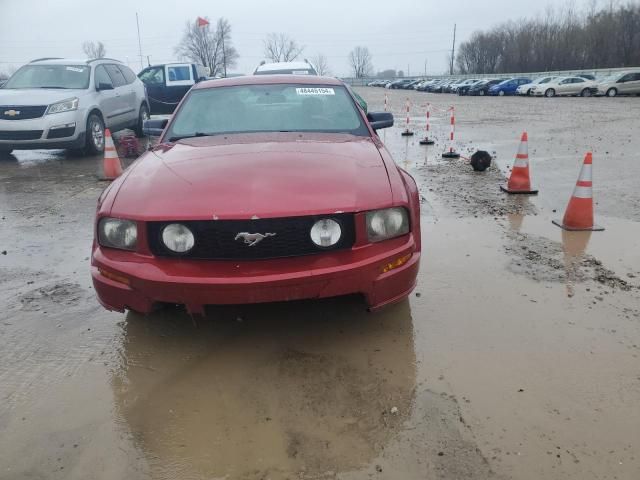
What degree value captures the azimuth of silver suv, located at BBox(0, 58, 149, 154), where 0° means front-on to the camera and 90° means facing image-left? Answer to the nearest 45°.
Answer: approximately 45°

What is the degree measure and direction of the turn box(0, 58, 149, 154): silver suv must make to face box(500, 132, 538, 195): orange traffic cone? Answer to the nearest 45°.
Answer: approximately 90° to its left

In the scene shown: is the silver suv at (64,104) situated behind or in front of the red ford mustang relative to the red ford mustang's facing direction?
behind

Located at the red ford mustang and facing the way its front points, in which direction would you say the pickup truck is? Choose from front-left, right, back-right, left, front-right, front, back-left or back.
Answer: back

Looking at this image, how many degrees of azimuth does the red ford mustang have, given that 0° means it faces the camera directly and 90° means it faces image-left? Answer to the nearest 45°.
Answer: approximately 0°

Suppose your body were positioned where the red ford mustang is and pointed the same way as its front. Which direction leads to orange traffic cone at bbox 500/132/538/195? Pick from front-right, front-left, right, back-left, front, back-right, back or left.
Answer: back-left

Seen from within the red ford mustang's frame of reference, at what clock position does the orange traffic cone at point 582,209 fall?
The orange traffic cone is roughly at 8 o'clock from the red ford mustang.

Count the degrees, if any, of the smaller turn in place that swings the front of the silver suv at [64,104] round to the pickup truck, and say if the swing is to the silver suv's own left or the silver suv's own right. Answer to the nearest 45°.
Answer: approximately 180°

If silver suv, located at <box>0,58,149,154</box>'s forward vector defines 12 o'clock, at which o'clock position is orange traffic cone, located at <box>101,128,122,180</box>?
The orange traffic cone is roughly at 10 o'clock from the silver suv.
